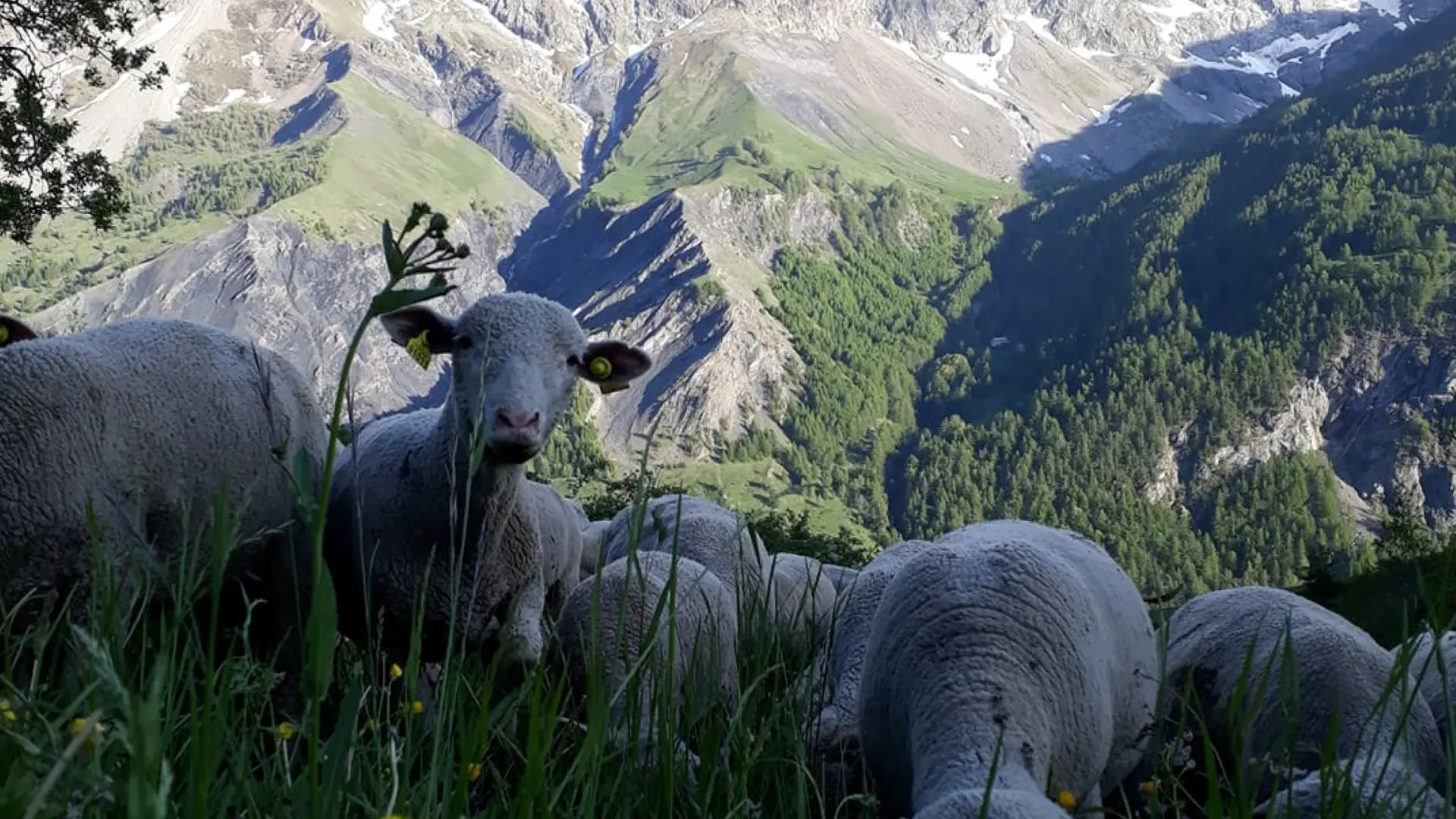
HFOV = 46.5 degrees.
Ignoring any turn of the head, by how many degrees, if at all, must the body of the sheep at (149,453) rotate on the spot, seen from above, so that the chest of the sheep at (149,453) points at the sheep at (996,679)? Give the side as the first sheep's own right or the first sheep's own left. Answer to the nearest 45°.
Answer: approximately 135° to the first sheep's own left

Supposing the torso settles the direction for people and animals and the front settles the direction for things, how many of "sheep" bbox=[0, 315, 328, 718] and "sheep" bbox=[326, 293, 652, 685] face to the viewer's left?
1

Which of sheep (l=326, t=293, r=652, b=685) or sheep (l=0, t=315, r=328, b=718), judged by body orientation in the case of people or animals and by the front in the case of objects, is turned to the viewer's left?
sheep (l=0, t=315, r=328, b=718)

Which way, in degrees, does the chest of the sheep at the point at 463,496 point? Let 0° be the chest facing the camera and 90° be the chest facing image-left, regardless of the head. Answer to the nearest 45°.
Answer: approximately 315°

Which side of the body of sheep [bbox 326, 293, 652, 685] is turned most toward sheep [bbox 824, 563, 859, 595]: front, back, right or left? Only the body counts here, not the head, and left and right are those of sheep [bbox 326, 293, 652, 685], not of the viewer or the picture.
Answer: left

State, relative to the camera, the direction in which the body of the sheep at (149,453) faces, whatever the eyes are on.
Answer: to the viewer's left

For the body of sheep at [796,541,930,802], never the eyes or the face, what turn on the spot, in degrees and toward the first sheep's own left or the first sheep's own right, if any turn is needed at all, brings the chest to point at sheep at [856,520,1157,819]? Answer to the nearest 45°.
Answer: approximately 45° to the first sheep's own left
